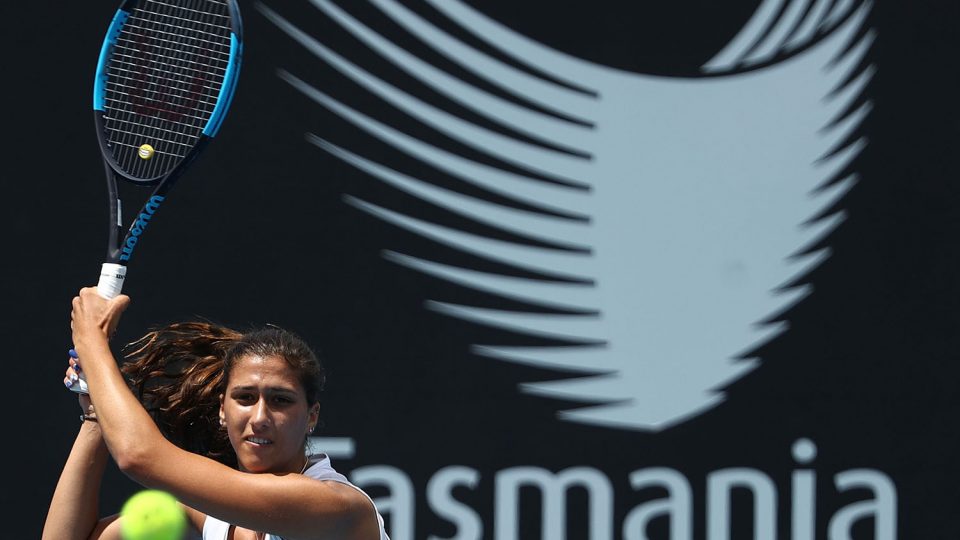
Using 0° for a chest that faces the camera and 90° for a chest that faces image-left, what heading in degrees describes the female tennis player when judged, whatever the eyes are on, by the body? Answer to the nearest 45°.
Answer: approximately 45°
